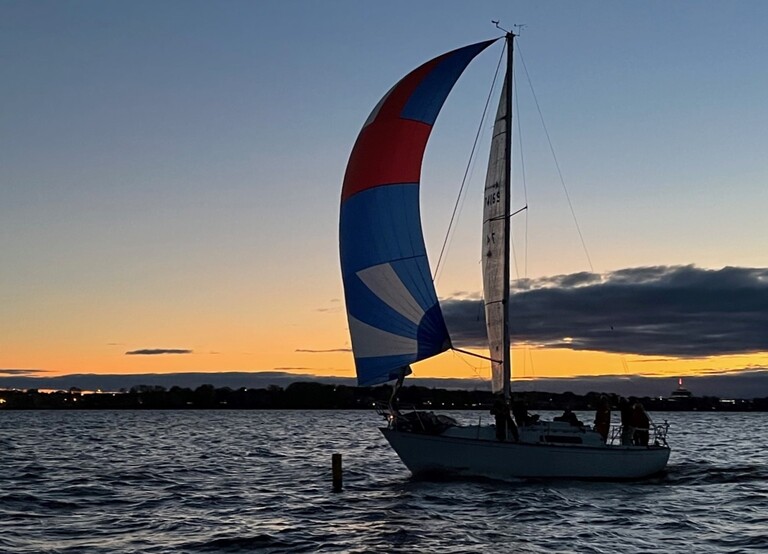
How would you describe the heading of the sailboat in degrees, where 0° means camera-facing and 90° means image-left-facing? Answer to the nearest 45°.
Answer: approximately 90°
